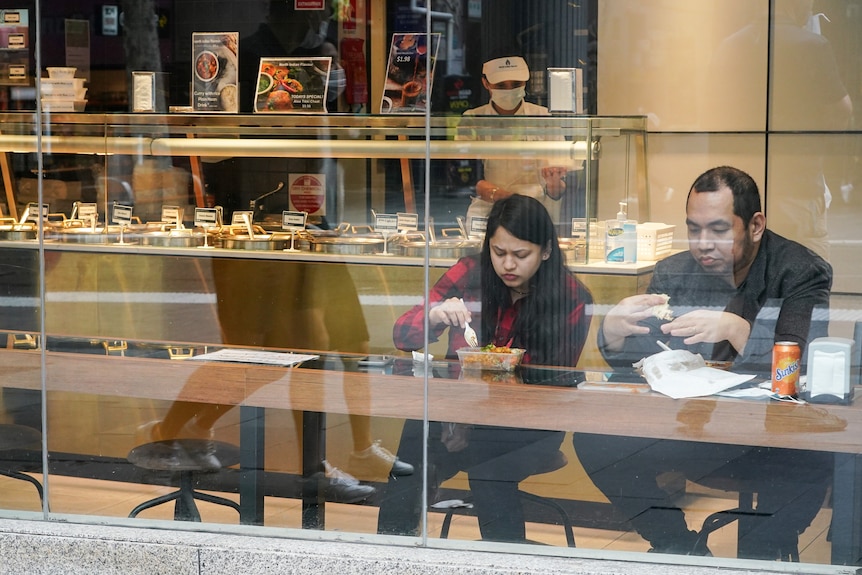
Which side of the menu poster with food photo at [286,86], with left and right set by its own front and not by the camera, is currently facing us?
front

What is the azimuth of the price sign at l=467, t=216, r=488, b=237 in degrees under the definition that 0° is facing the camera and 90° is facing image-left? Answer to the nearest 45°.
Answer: approximately 0°

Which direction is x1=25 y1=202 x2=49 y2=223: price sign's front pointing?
toward the camera

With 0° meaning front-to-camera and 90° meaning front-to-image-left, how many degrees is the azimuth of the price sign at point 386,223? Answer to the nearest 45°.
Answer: approximately 0°

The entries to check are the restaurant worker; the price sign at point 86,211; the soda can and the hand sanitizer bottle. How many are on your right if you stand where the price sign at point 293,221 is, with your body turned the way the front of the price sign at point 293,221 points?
1

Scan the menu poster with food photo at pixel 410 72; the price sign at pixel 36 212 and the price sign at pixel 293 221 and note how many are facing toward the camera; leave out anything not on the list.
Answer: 3

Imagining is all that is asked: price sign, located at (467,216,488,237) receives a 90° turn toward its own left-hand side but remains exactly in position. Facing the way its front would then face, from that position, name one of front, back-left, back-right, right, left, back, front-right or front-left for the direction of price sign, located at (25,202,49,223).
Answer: back

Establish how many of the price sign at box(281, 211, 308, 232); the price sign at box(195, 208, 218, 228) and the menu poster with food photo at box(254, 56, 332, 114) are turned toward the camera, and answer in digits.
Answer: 3
